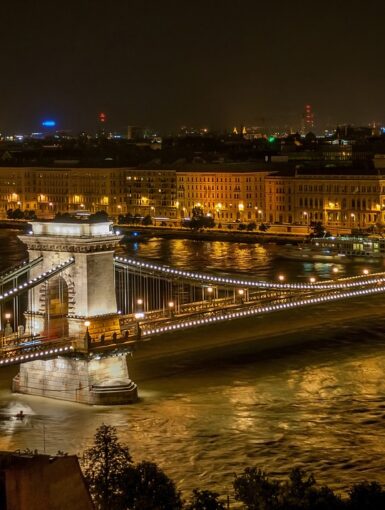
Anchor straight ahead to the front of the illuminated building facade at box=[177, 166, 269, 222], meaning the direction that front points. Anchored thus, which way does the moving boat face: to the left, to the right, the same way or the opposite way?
to the right

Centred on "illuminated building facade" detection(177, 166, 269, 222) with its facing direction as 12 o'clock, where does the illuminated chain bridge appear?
The illuminated chain bridge is roughly at 12 o'clock from the illuminated building facade.

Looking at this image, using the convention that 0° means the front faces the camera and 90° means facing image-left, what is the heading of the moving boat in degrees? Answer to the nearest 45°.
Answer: approximately 90°

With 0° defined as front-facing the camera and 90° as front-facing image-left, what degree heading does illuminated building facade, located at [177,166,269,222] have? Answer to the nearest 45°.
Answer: approximately 0°

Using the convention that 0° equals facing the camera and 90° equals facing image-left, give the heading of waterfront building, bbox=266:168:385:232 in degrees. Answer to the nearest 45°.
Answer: approximately 0°

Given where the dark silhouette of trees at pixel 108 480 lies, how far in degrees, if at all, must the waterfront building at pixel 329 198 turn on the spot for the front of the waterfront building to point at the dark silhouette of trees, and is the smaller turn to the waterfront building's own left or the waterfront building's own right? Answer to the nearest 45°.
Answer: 0° — it already faces it

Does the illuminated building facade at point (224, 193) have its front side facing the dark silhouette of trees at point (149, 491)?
yes

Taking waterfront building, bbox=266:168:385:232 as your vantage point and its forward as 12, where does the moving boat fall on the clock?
The moving boat is roughly at 12 o'clock from the waterfront building.
